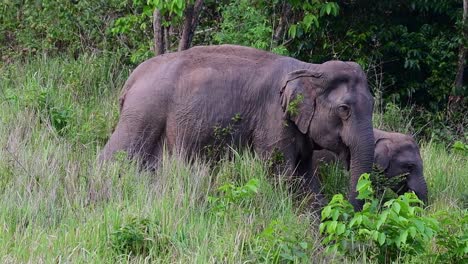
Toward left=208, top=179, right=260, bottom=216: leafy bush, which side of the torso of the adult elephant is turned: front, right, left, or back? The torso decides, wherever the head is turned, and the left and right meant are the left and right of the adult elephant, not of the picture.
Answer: right

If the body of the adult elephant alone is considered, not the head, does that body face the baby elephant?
yes

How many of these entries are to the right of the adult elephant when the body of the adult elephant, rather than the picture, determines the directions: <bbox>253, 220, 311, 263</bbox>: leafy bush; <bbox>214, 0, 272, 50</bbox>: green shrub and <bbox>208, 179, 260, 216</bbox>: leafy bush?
2

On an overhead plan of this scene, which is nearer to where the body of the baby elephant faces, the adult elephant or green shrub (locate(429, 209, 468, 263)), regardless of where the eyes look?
the green shrub

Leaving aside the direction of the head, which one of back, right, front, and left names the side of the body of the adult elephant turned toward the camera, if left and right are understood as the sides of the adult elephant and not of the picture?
right

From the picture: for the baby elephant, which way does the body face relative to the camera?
to the viewer's right

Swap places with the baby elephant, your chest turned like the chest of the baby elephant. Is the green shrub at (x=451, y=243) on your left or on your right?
on your right
